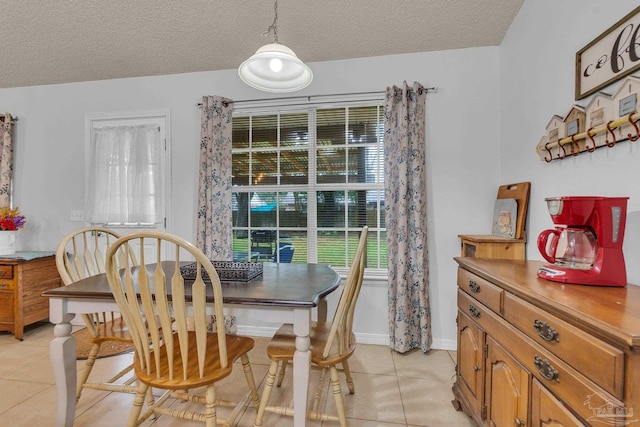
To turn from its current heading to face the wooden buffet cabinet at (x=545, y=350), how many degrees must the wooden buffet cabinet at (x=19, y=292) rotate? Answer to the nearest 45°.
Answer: approximately 45° to its left

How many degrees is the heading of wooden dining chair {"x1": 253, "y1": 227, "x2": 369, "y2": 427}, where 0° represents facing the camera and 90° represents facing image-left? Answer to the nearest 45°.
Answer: approximately 90°

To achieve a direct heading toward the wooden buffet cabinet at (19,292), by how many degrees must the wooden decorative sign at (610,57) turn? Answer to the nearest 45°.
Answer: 0° — it already faces it

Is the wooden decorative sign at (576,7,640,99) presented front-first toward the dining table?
yes

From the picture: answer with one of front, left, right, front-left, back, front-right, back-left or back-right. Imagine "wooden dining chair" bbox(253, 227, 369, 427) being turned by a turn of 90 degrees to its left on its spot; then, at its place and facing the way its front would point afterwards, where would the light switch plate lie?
back-right

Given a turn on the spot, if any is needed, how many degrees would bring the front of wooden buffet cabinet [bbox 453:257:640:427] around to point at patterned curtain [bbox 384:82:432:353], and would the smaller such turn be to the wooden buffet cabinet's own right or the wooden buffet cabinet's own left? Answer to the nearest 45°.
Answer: approximately 90° to the wooden buffet cabinet's own right

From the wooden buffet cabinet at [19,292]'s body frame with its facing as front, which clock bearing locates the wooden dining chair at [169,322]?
The wooden dining chair is roughly at 10 o'clock from the wooden buffet cabinet.

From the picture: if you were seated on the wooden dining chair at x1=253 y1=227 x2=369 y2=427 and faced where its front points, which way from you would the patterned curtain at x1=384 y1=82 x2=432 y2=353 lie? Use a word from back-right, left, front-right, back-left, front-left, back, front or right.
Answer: back-right

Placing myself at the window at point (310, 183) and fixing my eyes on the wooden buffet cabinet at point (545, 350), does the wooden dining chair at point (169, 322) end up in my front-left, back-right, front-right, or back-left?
front-right

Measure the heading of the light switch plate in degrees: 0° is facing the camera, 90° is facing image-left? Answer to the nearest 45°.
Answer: approximately 0°

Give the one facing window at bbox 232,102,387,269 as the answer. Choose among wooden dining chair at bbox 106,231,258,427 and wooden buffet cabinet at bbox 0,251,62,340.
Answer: the wooden dining chair

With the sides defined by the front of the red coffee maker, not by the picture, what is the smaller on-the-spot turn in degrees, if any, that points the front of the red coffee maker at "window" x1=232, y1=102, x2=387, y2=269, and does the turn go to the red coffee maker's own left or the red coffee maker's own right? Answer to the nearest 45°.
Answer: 0° — it already faces it

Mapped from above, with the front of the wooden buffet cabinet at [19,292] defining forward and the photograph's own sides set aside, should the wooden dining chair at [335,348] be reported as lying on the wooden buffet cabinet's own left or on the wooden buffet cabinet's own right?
on the wooden buffet cabinet's own left

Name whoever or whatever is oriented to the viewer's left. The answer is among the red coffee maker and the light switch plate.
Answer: the red coffee maker

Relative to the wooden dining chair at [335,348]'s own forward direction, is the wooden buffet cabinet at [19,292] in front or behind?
in front

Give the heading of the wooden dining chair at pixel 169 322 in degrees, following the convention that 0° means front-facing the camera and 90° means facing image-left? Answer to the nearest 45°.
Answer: approximately 225°

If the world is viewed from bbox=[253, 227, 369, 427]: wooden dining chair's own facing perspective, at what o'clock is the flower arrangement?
The flower arrangement is roughly at 1 o'clock from the wooden dining chair.
